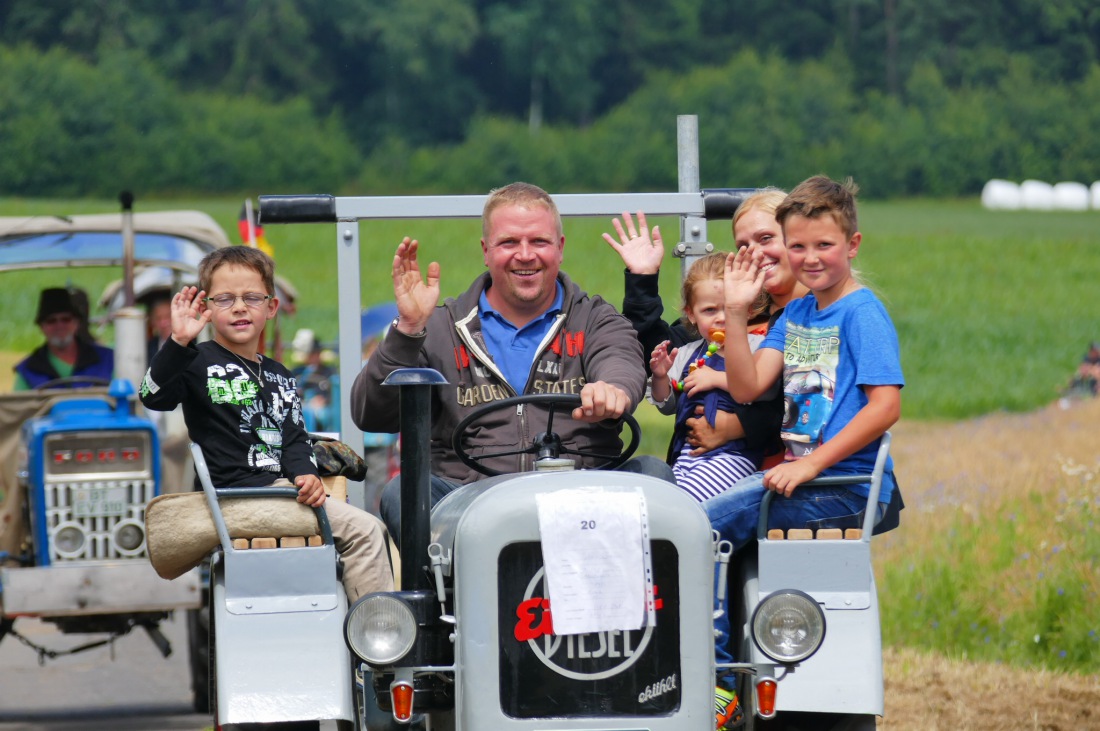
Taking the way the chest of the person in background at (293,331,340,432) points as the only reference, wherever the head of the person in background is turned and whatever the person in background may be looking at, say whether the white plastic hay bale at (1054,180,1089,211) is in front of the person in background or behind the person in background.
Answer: behind

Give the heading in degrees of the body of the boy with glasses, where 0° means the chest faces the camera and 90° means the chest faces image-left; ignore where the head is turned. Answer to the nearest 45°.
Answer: approximately 315°

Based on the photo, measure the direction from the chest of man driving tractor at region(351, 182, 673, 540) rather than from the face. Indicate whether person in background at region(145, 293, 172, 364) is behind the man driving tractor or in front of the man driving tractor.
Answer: behind

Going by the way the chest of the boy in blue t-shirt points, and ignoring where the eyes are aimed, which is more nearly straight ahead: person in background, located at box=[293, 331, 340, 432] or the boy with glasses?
the boy with glasses

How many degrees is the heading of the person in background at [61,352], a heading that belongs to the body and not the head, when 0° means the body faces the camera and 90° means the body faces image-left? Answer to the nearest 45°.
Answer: approximately 0°

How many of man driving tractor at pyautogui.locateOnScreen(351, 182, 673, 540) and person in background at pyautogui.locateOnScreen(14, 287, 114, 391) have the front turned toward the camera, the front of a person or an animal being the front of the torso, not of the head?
2

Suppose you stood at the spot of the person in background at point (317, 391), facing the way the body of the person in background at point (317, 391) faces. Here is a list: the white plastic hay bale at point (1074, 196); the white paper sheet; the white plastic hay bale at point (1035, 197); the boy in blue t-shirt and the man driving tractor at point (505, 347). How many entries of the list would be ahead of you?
3

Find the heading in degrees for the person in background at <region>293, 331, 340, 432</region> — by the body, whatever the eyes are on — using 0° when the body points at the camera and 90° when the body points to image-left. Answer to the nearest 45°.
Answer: approximately 0°

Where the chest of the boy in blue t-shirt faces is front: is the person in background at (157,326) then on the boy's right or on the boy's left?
on the boy's right

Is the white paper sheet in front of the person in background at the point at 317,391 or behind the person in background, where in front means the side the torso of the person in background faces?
in front
